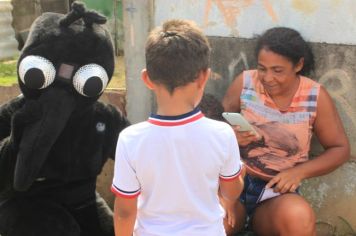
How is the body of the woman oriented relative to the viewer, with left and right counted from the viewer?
facing the viewer and to the left of the viewer

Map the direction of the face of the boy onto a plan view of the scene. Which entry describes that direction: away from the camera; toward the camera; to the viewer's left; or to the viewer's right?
away from the camera

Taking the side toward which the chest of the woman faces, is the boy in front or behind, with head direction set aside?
in front

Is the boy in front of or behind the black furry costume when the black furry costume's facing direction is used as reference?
in front

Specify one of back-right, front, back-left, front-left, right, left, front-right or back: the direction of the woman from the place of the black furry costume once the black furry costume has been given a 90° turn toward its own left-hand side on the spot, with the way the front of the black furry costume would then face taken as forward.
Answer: front

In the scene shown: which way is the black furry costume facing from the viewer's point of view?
toward the camera

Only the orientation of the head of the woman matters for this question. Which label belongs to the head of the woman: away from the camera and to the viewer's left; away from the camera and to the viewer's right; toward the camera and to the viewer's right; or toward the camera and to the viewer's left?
toward the camera and to the viewer's left
